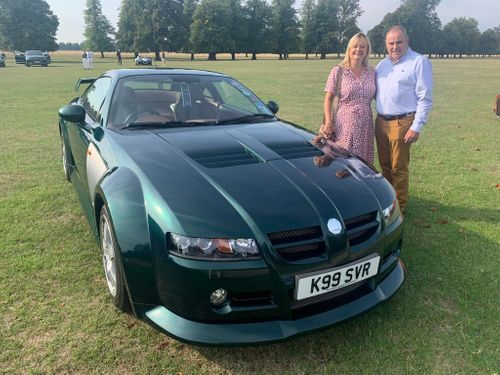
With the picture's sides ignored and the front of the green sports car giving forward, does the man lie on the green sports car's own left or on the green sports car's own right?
on the green sports car's own left

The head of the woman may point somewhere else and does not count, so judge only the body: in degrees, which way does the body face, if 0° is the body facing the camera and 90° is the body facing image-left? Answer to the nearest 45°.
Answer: approximately 0°

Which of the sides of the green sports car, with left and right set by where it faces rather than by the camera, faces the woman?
left

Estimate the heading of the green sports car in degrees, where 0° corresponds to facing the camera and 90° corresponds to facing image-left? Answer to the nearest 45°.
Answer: approximately 315°
